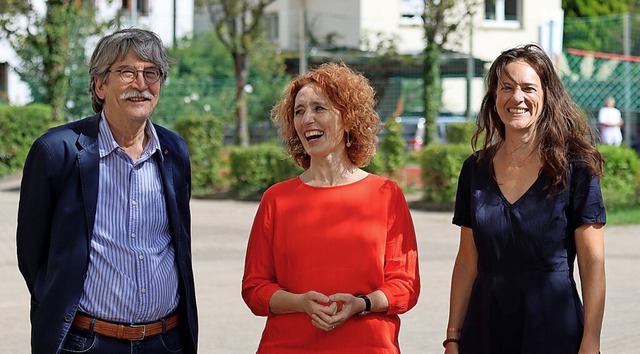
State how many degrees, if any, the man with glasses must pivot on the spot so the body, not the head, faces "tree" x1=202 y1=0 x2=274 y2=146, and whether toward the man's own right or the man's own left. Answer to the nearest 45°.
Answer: approximately 135° to the man's own left

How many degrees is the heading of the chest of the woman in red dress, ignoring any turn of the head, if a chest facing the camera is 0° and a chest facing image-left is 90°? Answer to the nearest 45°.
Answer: approximately 0°

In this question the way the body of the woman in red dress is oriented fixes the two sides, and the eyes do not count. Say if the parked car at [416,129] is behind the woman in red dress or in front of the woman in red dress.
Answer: behind

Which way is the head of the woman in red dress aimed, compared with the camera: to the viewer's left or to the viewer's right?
to the viewer's left

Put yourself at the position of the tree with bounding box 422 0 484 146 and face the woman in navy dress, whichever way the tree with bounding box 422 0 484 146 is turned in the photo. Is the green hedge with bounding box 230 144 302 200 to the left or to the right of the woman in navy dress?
right

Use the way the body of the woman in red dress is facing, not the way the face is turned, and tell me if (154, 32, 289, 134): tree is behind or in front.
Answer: behind

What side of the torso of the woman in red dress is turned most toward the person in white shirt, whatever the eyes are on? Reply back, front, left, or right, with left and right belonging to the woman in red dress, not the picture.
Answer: back

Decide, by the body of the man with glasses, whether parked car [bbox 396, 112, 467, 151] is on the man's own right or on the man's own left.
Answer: on the man's own left

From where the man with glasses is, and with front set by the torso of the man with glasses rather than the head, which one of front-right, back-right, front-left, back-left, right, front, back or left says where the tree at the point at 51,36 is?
back-left

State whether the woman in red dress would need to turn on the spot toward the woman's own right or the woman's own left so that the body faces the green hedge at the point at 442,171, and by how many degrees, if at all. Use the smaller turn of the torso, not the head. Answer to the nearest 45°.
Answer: approximately 180°

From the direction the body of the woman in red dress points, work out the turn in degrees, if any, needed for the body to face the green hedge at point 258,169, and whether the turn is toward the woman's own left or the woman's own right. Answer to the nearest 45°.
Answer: approximately 180°

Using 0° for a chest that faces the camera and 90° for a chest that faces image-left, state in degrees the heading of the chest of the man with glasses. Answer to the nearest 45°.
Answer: approximately 315°

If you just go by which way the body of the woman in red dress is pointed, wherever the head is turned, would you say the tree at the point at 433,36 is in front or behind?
behind

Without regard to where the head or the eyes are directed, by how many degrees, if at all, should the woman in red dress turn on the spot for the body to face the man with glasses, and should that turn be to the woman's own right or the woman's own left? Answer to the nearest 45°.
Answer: approximately 90° to the woman's own right
